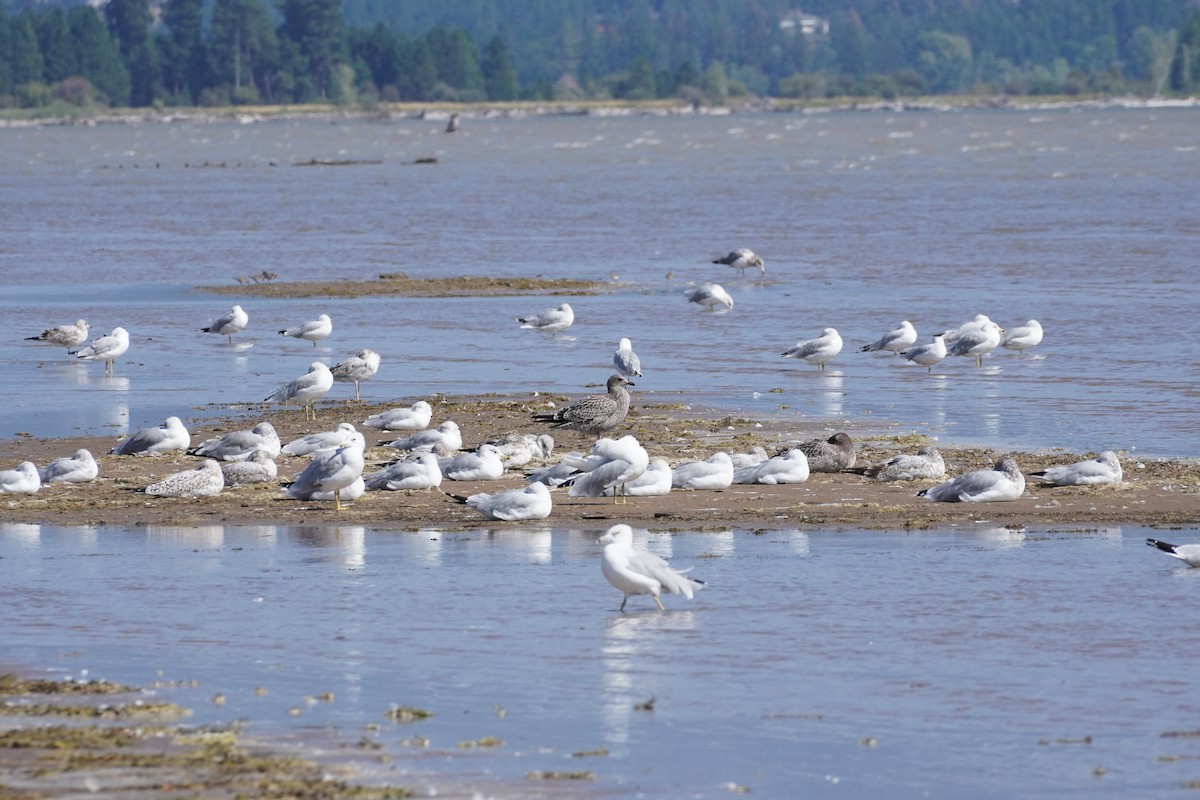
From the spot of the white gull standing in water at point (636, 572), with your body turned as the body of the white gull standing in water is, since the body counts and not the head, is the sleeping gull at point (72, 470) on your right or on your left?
on your right

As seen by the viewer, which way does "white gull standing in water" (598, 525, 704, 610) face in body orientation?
to the viewer's left

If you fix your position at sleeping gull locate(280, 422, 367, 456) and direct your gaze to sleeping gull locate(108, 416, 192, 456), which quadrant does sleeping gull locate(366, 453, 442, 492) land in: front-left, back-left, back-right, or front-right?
back-left

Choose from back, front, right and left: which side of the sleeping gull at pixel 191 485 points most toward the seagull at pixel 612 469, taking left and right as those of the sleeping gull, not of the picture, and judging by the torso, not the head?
front

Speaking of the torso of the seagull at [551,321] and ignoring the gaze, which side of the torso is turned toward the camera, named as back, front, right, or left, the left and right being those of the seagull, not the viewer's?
right

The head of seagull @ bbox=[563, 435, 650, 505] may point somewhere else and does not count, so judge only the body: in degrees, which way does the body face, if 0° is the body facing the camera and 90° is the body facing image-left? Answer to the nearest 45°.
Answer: approximately 270°

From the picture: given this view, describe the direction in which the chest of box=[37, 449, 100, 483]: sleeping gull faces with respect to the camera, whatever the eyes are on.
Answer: to the viewer's right

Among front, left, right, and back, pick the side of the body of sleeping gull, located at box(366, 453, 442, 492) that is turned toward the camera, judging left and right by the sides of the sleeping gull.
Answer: right

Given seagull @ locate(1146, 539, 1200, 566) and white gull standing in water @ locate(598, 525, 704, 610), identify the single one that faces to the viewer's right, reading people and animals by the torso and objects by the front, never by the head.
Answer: the seagull

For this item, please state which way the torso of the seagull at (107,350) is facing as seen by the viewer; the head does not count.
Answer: to the viewer's right

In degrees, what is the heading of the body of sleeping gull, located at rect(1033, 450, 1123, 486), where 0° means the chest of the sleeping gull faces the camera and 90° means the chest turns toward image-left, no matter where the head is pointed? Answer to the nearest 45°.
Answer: approximately 270°

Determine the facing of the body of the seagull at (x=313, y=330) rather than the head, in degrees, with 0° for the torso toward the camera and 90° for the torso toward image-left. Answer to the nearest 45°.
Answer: approximately 270°

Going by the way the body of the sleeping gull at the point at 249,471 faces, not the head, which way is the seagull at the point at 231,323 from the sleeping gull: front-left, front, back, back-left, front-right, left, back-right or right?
left

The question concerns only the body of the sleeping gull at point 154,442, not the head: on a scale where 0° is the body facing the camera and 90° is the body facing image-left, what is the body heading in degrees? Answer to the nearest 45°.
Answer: approximately 270°
